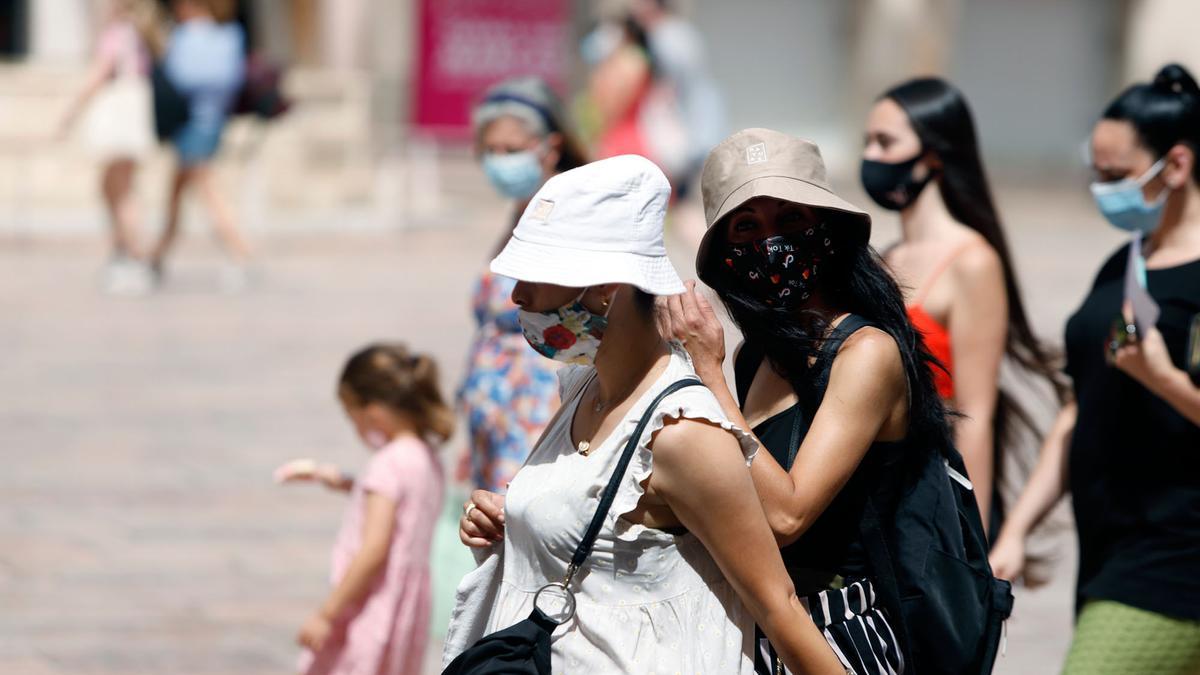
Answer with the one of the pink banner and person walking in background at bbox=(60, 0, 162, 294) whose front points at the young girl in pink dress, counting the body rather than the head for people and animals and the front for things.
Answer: the pink banner

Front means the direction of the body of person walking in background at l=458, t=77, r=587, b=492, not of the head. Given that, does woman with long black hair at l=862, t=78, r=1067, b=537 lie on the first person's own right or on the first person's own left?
on the first person's own left

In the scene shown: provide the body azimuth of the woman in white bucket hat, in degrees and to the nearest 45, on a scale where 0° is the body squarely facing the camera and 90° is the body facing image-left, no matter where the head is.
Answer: approximately 45°

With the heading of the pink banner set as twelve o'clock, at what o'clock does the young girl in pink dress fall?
The young girl in pink dress is roughly at 12 o'clock from the pink banner.

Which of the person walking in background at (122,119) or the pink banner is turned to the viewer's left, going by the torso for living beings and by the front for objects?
the person walking in background

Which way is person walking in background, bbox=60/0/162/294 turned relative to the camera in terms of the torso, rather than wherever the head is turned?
to the viewer's left

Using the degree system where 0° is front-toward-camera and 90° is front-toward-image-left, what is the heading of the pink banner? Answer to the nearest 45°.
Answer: approximately 0°

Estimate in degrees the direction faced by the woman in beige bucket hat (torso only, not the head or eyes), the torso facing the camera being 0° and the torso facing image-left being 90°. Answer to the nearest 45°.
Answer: approximately 45°

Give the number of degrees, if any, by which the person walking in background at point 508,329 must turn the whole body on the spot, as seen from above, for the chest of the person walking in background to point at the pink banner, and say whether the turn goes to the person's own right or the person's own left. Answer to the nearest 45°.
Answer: approximately 135° to the person's own right
